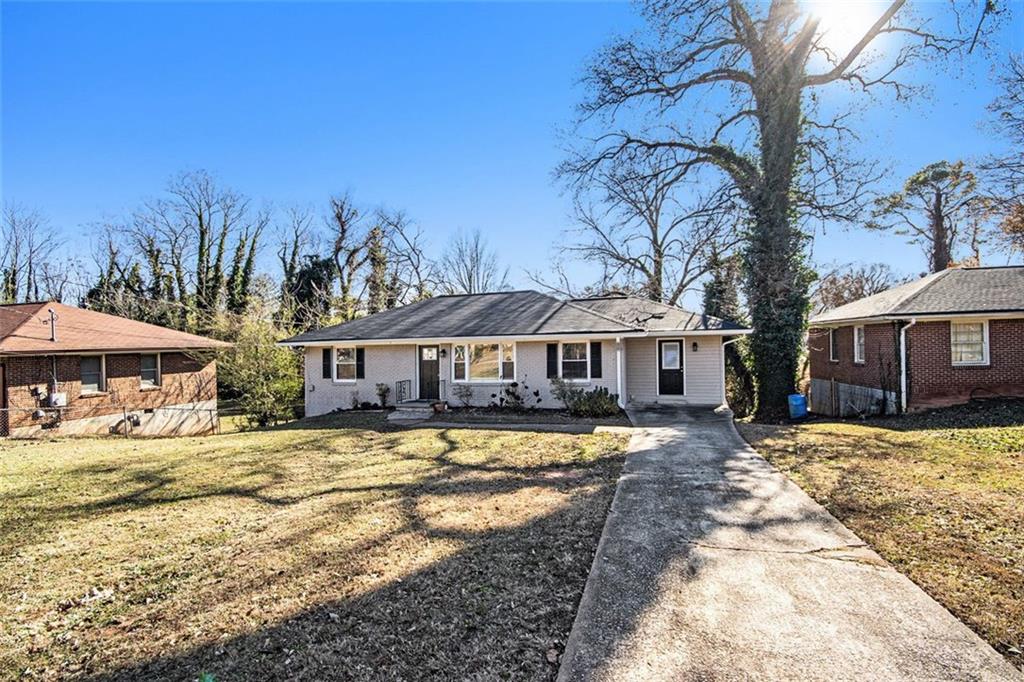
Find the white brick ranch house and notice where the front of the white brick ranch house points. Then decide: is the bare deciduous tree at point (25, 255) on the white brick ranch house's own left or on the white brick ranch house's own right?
on the white brick ranch house's own right

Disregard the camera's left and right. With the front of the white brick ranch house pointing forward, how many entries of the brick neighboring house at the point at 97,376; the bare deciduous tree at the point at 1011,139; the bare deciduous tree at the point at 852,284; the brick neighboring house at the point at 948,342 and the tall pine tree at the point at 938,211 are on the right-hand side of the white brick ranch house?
1

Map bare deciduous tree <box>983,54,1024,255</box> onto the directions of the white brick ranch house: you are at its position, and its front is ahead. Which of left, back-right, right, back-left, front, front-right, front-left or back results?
left

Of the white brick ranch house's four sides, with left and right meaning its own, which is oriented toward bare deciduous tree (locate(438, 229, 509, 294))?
back

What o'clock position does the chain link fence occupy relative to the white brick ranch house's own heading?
The chain link fence is roughly at 3 o'clock from the white brick ranch house.

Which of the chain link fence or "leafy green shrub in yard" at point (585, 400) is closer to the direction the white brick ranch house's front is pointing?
the leafy green shrub in yard

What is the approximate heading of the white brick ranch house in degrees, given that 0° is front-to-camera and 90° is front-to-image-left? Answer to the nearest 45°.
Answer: approximately 0°

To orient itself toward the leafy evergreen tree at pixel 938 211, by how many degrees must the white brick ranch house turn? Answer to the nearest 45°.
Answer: approximately 135° to its left

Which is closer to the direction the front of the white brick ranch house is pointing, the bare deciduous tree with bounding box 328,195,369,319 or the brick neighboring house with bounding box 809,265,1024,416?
the brick neighboring house

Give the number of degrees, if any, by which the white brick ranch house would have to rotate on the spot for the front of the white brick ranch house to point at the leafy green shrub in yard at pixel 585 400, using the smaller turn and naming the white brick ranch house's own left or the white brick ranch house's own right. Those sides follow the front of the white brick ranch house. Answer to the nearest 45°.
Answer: approximately 45° to the white brick ranch house's own left

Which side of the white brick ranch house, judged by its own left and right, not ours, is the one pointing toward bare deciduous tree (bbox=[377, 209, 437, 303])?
back

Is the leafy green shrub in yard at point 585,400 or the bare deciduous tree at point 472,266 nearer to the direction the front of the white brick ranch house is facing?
the leafy green shrub in yard
